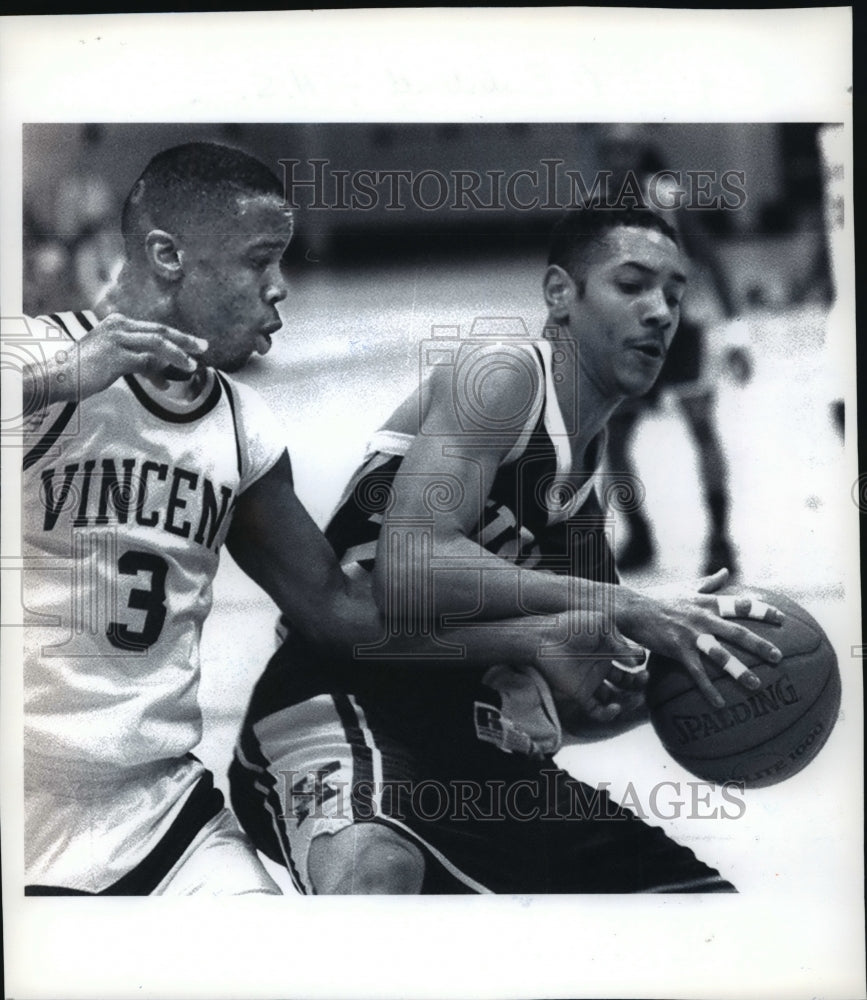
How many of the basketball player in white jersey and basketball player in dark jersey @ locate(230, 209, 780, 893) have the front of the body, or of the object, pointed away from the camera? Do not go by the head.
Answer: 0

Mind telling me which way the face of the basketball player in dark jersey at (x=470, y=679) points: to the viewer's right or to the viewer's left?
to the viewer's right

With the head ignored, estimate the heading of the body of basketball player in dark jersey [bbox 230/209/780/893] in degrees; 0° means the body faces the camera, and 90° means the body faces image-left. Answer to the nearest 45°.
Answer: approximately 315°

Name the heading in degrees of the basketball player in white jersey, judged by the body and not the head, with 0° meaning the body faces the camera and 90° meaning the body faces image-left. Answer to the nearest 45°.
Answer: approximately 315°

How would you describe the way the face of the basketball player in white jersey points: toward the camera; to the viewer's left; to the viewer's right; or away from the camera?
to the viewer's right
